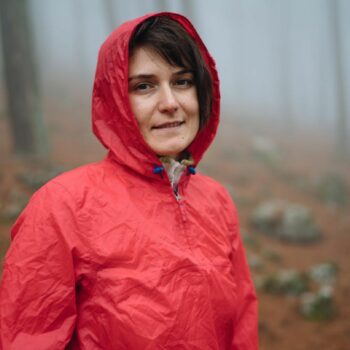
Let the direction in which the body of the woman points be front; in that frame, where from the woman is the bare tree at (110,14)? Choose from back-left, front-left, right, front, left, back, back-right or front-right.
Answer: back-left

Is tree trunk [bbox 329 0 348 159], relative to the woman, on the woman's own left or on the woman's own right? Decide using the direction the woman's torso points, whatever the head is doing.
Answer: on the woman's own left

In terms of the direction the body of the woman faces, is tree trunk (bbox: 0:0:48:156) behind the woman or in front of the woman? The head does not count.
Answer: behind

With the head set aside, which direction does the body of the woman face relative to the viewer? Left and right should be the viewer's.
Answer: facing the viewer and to the right of the viewer
